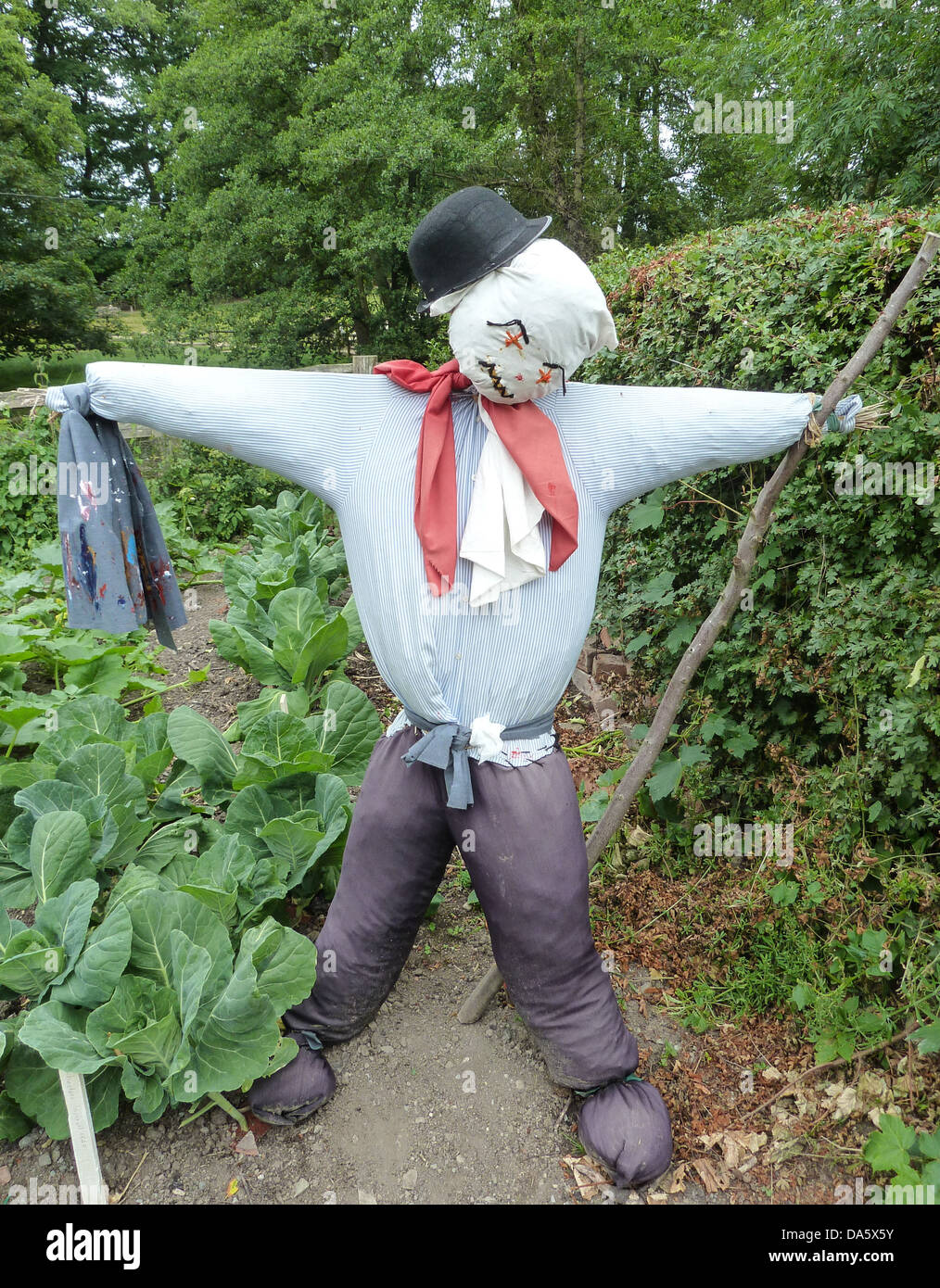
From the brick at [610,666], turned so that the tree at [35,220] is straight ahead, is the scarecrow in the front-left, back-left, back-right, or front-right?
back-left

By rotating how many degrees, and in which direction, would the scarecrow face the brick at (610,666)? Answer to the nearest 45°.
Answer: approximately 180°

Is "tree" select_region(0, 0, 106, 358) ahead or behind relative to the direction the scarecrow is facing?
behind

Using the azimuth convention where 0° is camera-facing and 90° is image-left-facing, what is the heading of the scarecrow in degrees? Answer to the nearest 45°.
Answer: approximately 0°
